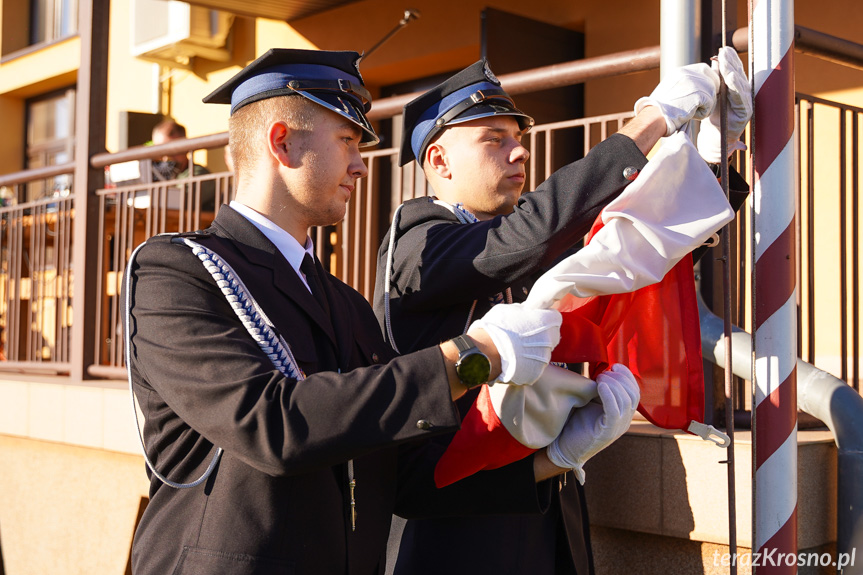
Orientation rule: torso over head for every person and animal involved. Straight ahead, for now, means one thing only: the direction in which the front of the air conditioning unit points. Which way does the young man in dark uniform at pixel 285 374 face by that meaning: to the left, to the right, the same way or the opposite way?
to the left

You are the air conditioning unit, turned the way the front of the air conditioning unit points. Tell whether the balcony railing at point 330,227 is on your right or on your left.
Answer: on your left

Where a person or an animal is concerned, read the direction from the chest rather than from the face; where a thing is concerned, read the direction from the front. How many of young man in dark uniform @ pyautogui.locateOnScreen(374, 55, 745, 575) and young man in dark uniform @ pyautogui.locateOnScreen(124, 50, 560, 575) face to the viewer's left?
0

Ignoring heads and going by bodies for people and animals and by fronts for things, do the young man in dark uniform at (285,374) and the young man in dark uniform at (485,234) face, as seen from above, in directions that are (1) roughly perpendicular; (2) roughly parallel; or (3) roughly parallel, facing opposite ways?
roughly parallel

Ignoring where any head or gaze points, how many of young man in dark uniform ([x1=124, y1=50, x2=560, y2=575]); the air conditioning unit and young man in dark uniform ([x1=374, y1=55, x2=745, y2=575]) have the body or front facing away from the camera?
0

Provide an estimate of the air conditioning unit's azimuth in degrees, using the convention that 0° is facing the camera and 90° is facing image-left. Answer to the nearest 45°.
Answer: approximately 45°

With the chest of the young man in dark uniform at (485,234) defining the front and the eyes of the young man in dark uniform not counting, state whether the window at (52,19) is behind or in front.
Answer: behind

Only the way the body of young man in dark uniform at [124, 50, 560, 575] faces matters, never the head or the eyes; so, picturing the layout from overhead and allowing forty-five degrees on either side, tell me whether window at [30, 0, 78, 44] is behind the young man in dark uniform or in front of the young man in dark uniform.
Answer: behind

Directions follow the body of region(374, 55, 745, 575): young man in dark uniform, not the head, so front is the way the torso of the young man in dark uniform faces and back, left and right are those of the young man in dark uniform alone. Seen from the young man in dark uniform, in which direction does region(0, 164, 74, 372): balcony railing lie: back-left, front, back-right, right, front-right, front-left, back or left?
back

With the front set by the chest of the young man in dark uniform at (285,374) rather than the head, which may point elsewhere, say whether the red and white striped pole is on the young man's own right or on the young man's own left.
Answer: on the young man's own left

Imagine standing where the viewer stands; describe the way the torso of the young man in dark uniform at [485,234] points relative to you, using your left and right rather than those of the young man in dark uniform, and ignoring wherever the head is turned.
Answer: facing the viewer and to the right of the viewer

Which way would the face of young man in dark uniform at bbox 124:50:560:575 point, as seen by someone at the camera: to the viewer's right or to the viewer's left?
to the viewer's right

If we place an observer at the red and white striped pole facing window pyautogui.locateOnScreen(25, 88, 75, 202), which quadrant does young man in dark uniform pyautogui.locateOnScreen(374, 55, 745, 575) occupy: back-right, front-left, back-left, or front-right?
front-left

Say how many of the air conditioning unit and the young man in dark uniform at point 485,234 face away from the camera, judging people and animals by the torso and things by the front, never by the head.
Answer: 0
